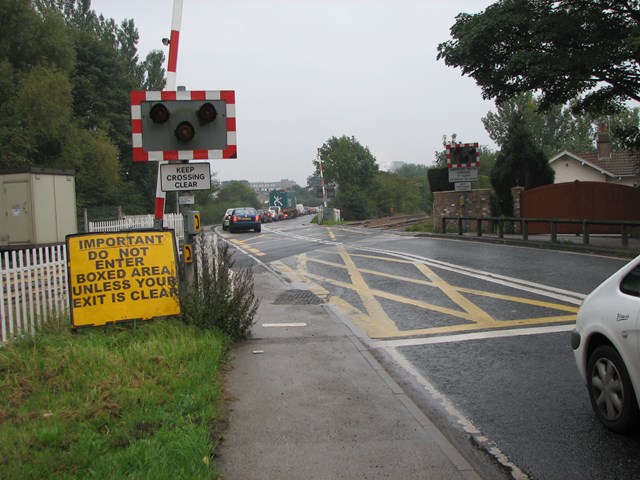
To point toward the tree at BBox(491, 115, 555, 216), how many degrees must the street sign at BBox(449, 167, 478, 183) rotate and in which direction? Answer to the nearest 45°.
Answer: approximately 135° to its left

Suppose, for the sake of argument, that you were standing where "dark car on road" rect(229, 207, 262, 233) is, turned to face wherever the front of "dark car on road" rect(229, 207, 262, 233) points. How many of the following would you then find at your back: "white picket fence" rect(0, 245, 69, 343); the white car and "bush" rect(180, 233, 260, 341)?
3

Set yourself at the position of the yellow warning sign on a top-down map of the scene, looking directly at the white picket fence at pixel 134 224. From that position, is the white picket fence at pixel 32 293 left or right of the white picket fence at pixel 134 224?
left

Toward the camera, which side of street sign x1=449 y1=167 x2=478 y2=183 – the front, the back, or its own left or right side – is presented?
front

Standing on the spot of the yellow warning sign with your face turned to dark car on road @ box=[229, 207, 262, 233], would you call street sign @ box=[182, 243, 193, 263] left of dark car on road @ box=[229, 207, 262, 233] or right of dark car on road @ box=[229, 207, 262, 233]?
right

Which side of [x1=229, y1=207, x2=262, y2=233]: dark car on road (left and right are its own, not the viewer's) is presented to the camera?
back

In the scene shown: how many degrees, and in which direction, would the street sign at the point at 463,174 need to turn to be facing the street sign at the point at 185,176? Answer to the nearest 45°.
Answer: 0° — it already faces it

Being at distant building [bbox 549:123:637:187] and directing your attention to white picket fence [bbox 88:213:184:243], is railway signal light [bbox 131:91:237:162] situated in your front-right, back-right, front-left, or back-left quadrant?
front-left

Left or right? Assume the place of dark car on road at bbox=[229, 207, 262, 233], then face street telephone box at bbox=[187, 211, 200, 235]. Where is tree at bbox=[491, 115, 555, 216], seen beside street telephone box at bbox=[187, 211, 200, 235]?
left

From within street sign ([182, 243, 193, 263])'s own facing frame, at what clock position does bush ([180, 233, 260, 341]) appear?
The bush is roughly at 11 o'clock from the street sign.

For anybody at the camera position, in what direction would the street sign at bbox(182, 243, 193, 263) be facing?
facing the viewer

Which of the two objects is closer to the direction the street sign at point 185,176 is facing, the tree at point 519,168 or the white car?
the white car
